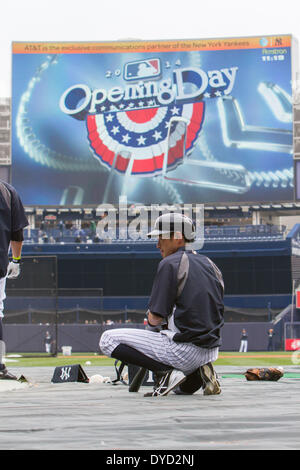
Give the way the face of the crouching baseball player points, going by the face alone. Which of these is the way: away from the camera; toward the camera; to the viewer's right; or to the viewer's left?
to the viewer's left

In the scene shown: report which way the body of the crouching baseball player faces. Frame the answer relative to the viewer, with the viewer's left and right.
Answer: facing away from the viewer and to the left of the viewer

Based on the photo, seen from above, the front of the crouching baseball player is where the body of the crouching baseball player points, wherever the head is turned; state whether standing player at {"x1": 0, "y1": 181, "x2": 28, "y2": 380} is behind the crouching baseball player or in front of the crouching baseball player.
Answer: in front
